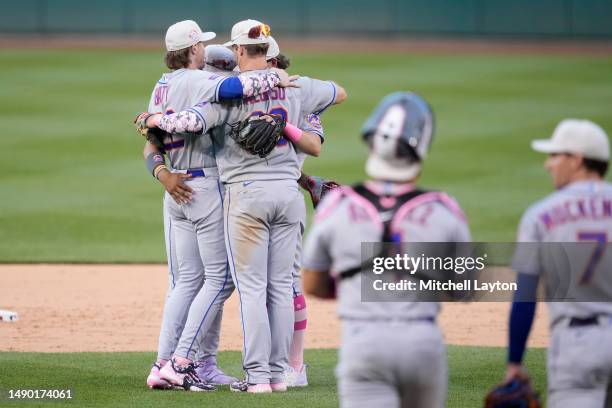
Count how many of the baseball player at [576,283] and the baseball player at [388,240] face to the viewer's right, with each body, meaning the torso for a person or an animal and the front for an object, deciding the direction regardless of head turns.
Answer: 0

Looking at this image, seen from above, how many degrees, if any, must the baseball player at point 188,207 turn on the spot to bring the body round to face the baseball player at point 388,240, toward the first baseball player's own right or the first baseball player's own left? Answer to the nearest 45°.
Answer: approximately 135° to the first baseball player's own right

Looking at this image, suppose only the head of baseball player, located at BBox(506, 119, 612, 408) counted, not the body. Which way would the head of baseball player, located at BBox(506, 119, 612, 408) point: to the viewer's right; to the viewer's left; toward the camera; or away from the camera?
to the viewer's left

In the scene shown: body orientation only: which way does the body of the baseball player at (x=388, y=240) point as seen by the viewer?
away from the camera

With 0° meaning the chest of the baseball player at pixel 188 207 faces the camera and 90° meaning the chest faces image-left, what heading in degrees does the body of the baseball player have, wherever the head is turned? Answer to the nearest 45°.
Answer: approximately 225°

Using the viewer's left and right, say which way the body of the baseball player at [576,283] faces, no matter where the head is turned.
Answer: facing away from the viewer and to the left of the viewer

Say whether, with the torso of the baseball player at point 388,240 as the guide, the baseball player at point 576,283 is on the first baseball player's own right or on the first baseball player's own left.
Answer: on the first baseball player's own right

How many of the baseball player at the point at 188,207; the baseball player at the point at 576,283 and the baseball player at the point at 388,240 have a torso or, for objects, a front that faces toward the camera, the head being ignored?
0

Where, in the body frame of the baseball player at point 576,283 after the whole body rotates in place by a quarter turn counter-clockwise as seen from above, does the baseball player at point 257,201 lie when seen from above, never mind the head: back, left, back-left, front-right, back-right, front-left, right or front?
right
